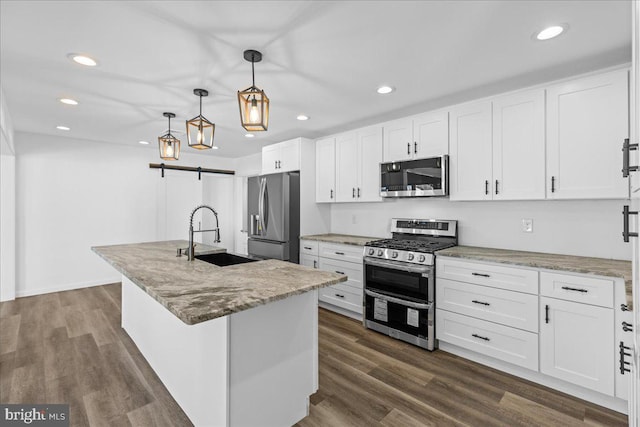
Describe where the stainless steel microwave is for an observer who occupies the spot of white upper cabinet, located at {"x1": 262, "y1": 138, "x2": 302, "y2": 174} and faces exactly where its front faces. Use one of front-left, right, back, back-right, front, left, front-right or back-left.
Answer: left

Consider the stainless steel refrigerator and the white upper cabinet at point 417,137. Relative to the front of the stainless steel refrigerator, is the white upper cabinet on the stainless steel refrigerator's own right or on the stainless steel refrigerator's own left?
on the stainless steel refrigerator's own left

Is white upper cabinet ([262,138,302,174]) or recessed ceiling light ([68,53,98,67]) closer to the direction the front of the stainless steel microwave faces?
the recessed ceiling light

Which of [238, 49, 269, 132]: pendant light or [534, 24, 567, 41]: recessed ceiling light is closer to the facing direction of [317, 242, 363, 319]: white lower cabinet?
the pendant light

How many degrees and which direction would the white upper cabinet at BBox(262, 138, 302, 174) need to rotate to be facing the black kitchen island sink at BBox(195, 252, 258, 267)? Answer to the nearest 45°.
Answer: approximately 45° to its left

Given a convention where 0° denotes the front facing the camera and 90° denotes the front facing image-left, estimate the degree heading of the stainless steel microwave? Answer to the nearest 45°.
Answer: approximately 45°

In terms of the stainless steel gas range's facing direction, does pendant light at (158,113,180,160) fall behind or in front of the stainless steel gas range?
in front

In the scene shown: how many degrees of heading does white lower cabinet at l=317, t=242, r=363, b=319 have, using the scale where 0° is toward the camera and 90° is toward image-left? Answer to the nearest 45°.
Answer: approximately 45°
